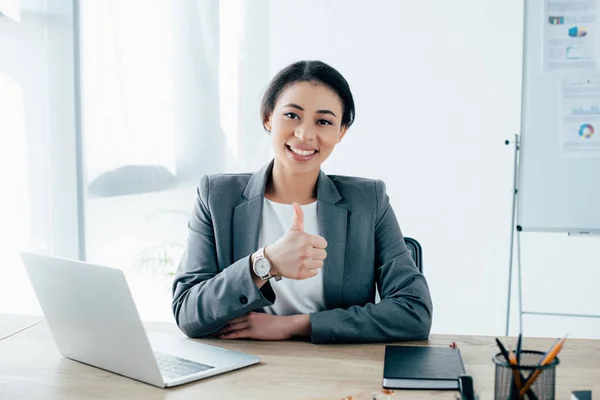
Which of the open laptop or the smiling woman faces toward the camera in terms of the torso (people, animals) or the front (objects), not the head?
the smiling woman

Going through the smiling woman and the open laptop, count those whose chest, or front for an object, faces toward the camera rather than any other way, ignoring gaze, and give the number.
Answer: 1

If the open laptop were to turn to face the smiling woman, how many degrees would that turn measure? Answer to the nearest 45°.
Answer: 0° — it already faces them

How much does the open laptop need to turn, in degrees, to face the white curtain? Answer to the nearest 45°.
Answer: approximately 45° to its left

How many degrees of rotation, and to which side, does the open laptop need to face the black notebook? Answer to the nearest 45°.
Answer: approximately 45° to its right

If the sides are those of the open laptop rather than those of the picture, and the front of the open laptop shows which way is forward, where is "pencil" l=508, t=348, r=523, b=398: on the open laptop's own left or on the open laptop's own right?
on the open laptop's own right

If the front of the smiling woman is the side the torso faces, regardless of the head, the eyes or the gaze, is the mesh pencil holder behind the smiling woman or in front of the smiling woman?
in front

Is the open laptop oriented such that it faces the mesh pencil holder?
no

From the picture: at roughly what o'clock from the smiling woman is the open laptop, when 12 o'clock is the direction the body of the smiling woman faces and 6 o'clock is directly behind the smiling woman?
The open laptop is roughly at 1 o'clock from the smiling woman.

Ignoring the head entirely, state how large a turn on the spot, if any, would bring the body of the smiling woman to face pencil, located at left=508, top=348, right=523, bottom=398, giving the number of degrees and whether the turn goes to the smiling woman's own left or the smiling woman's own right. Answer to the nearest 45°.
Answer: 0° — they already face it

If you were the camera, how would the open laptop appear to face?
facing away from the viewer and to the right of the viewer

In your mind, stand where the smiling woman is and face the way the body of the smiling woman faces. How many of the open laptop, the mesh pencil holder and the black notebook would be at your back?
0

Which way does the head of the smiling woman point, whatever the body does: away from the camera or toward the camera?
toward the camera

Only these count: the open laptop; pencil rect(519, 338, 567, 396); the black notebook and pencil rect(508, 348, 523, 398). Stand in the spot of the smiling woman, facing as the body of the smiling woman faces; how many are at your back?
0

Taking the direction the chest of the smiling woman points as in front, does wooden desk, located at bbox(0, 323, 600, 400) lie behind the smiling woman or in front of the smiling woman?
in front

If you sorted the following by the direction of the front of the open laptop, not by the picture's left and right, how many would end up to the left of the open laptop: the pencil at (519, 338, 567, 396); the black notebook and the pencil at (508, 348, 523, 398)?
0

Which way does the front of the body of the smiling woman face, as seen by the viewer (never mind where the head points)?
toward the camera
